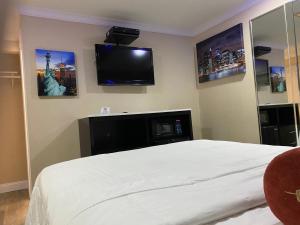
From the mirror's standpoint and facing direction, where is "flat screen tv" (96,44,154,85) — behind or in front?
in front

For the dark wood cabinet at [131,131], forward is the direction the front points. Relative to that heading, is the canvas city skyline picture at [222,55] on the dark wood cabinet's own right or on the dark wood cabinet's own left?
on the dark wood cabinet's own left

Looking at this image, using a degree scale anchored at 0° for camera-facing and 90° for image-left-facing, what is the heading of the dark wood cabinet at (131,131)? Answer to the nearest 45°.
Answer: approximately 315°

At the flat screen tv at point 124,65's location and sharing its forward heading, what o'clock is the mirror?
The mirror is roughly at 11 o'clock from the flat screen tv.

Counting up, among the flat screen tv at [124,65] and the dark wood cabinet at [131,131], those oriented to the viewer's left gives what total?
0

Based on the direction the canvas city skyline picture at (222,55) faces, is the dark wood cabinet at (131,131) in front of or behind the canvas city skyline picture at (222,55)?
in front

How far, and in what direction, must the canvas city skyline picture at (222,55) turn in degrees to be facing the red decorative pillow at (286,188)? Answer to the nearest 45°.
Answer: approximately 45° to its left

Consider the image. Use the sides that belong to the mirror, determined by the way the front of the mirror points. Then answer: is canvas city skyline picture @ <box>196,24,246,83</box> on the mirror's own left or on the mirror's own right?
on the mirror's own right

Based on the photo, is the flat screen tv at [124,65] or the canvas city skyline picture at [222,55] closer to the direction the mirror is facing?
the flat screen tv

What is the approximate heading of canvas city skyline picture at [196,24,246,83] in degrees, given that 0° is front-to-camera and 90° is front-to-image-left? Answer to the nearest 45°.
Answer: approximately 45°

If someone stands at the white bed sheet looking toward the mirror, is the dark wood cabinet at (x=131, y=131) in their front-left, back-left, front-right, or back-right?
front-left
